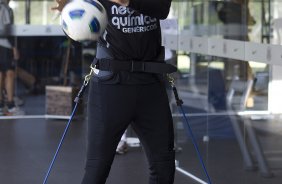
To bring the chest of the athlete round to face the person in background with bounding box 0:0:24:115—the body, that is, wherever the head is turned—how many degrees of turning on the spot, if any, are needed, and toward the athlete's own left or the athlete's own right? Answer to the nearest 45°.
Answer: approximately 180°

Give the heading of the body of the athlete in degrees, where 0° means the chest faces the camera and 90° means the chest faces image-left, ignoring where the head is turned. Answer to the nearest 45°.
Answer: approximately 0°
